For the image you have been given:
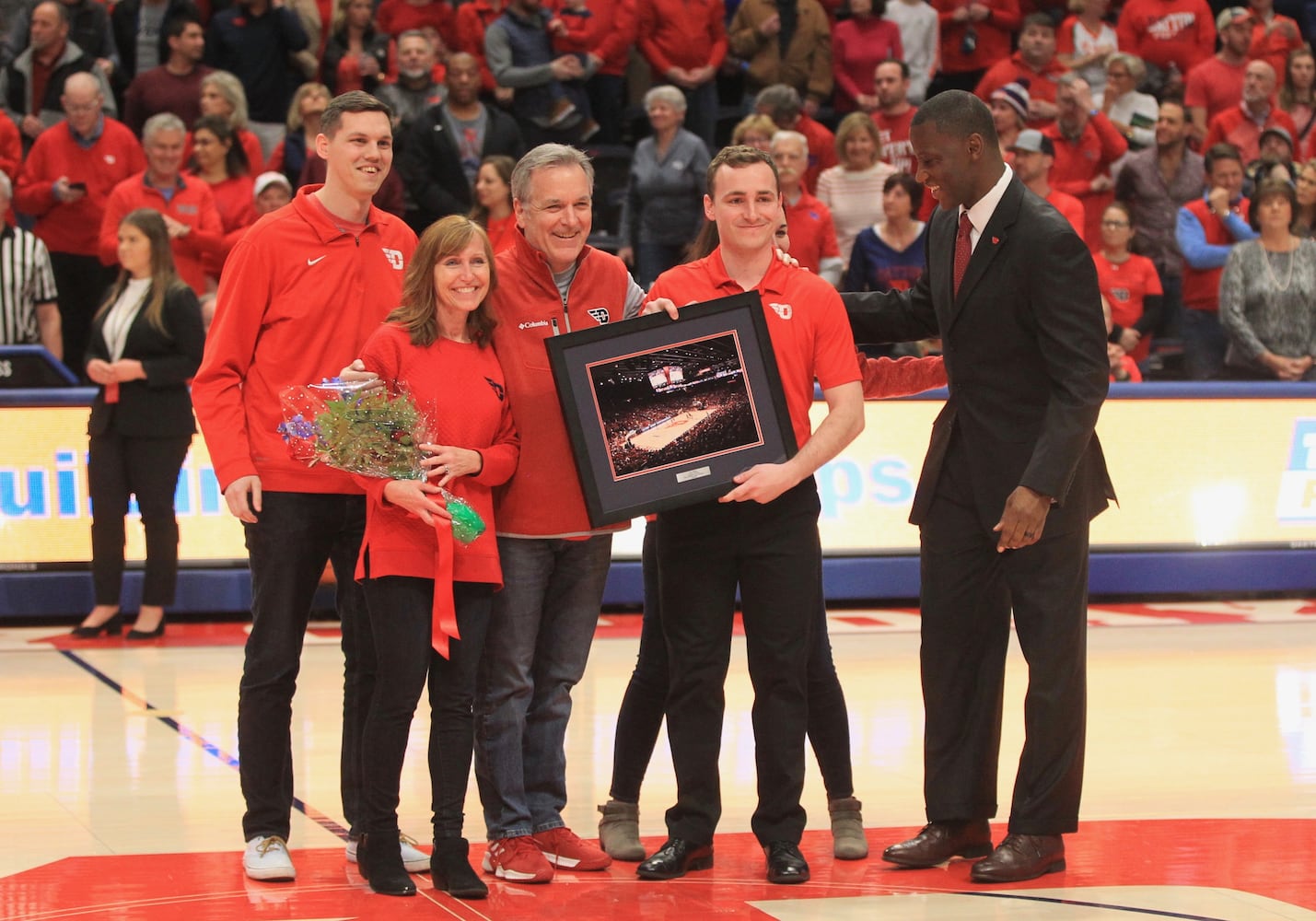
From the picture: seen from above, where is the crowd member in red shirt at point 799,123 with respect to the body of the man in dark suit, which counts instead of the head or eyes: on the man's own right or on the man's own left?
on the man's own right

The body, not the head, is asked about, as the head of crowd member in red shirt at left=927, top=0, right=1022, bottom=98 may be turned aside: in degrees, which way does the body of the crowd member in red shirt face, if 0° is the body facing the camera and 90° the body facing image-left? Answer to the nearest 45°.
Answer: approximately 0°

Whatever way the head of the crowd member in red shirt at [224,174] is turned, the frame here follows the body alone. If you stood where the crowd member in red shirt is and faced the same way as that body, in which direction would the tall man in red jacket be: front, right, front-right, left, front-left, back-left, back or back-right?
front-left

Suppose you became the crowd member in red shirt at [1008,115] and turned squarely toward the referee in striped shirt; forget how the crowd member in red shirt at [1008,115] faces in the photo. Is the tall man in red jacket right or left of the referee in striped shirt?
left

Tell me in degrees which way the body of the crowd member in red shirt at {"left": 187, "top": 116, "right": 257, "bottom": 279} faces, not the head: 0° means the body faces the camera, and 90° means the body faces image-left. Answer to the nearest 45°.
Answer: approximately 45°

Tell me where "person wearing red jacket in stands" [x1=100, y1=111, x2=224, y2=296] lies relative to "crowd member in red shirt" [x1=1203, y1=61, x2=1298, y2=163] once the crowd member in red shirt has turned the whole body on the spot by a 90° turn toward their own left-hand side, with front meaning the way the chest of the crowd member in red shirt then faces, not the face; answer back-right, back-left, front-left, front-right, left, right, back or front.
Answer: back-right

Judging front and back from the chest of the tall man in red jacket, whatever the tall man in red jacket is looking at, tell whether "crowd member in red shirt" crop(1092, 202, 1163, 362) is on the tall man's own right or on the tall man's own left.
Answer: on the tall man's own left

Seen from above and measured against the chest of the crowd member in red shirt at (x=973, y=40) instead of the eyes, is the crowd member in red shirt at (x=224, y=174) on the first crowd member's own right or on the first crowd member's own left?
on the first crowd member's own right

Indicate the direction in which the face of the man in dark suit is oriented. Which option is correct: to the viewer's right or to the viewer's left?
to the viewer's left

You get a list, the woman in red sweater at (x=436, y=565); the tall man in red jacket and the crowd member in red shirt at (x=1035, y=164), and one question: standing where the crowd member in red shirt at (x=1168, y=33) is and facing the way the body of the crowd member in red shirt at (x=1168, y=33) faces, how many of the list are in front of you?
3

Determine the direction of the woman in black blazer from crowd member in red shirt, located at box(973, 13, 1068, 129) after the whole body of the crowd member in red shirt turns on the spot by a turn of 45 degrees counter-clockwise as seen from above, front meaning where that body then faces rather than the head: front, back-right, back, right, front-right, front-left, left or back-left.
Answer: right
